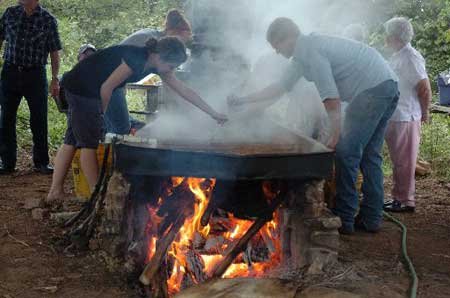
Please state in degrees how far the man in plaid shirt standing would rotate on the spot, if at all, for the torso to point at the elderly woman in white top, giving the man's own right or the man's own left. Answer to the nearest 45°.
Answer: approximately 45° to the man's own left

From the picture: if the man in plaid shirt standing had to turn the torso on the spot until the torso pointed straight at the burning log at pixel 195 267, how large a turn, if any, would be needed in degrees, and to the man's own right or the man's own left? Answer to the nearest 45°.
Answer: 0° — they already face it

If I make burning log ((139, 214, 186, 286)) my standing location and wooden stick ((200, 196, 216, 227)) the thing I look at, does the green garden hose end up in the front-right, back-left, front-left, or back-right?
front-right

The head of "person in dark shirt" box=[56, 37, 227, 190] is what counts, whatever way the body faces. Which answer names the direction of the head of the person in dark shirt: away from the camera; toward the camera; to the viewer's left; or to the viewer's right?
to the viewer's right

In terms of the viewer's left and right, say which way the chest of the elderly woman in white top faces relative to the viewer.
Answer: facing to the left of the viewer

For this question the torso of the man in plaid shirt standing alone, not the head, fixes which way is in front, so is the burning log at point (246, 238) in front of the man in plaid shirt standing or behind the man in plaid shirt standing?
in front

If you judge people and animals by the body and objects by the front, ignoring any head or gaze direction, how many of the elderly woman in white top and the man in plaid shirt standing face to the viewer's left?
1

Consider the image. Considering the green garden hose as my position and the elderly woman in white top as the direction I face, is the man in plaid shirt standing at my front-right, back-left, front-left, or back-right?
front-left

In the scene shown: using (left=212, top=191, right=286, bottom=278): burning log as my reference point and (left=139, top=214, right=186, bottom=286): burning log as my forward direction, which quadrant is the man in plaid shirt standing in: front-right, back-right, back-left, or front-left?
front-right

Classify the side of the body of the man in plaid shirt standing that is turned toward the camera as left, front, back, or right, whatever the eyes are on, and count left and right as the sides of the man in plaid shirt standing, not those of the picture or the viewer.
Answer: front

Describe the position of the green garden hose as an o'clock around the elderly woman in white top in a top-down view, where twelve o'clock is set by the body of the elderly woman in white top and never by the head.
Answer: The green garden hose is roughly at 9 o'clock from the elderly woman in white top.

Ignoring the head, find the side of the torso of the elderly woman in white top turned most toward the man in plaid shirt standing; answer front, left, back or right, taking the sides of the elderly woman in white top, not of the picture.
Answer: front
